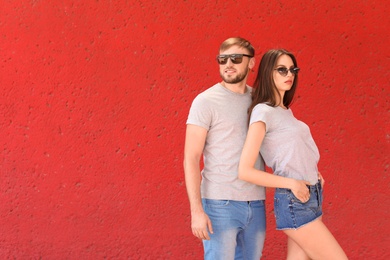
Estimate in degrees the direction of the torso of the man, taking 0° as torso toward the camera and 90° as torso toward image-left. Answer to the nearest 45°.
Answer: approximately 315°
